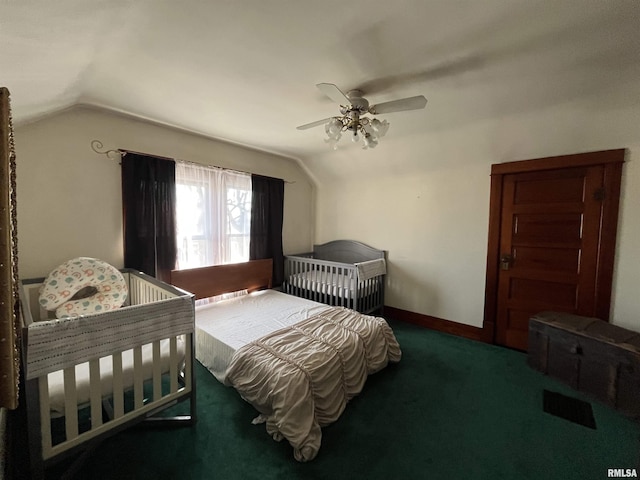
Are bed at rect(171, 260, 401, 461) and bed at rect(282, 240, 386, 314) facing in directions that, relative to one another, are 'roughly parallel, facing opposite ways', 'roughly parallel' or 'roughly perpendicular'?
roughly perpendicular

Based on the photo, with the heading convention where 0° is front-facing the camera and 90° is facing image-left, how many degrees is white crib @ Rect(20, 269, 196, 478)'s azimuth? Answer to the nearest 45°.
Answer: approximately 315°

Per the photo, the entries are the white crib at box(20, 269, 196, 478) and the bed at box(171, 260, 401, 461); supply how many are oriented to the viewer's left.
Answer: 0

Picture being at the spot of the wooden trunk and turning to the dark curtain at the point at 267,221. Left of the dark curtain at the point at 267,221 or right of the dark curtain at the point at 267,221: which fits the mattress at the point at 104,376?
left

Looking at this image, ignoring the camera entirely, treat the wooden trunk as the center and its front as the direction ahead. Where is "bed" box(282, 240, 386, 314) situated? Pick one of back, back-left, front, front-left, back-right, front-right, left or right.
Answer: front-right

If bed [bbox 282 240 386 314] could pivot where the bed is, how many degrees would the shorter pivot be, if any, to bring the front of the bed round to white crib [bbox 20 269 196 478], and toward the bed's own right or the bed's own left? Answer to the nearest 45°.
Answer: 0° — it already faces it

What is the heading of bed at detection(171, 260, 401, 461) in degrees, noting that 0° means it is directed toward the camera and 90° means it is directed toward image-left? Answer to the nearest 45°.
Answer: approximately 315°

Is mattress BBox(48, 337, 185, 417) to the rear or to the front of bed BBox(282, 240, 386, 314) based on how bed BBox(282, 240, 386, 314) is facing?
to the front

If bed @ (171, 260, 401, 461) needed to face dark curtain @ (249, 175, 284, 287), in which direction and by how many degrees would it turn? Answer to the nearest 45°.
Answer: approximately 135° to its left

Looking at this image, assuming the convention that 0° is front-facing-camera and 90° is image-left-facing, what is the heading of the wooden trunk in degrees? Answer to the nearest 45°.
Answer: approximately 45°

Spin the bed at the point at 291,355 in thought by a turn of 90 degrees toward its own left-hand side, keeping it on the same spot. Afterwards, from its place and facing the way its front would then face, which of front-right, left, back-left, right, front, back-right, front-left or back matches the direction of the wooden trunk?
front-right

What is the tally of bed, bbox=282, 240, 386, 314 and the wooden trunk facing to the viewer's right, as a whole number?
0
